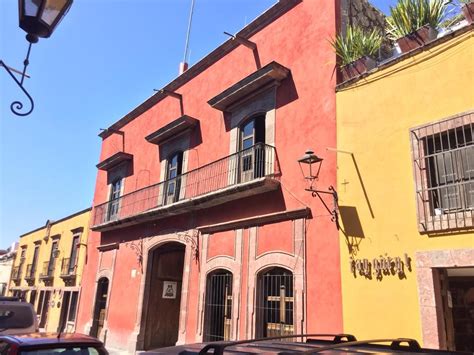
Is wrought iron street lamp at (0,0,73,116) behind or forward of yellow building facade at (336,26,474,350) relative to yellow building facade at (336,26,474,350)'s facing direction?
forward

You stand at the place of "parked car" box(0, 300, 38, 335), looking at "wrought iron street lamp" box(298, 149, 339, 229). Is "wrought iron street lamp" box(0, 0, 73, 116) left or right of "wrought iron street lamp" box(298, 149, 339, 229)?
right

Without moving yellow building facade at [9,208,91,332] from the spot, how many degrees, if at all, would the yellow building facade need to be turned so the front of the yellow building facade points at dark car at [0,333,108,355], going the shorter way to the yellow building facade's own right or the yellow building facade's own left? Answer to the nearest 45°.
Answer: approximately 45° to the yellow building facade's own left

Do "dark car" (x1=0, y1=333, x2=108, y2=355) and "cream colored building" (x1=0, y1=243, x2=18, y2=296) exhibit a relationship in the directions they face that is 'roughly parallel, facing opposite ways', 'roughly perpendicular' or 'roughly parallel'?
roughly perpendicular

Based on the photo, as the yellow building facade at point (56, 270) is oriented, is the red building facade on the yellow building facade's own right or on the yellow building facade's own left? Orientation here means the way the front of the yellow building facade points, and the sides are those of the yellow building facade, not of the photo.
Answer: on the yellow building facade's own left

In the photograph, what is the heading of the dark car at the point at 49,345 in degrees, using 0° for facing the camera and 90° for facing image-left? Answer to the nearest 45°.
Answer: approximately 135°

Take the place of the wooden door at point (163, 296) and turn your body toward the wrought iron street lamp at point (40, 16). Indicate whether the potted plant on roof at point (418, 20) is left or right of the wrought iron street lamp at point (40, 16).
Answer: left

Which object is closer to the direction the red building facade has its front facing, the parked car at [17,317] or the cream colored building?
the parked car

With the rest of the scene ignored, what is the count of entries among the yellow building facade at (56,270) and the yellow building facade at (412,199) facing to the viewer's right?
0

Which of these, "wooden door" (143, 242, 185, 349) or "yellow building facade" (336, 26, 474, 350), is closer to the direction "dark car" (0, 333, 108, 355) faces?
the wooden door
